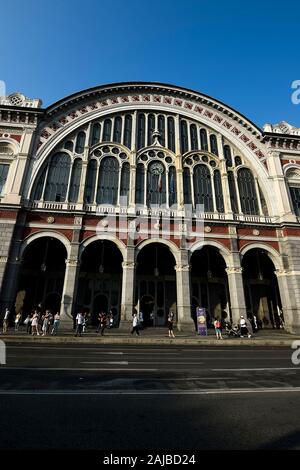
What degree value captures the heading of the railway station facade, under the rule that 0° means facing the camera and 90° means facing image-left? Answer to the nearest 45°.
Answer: approximately 0°
